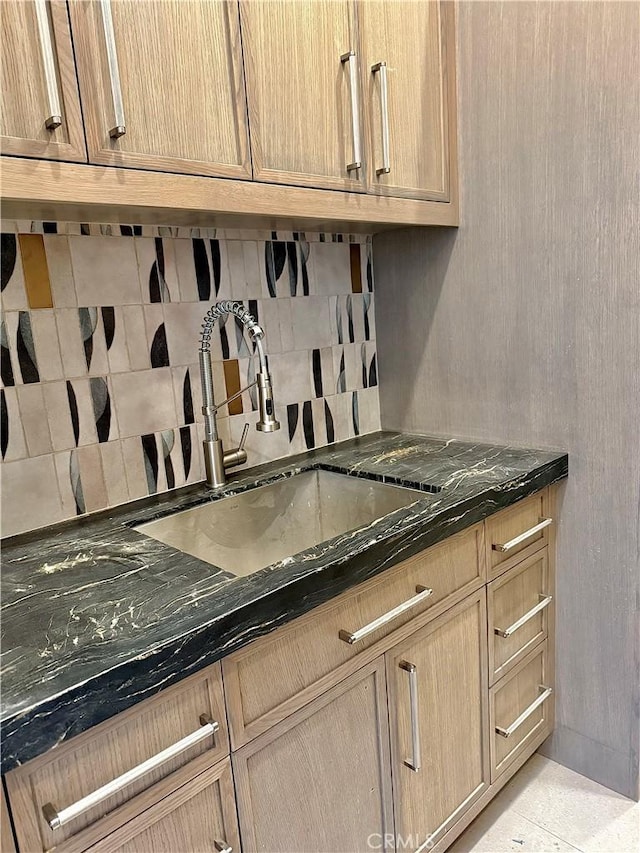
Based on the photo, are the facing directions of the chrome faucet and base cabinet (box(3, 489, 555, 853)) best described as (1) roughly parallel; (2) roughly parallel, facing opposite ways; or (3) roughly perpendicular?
roughly parallel

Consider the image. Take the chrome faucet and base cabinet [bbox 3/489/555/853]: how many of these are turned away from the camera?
0
